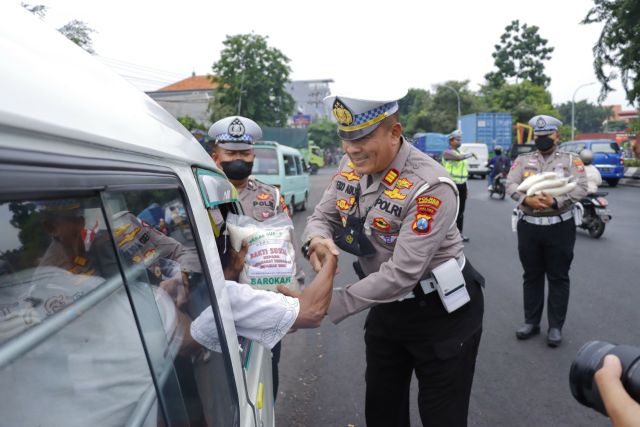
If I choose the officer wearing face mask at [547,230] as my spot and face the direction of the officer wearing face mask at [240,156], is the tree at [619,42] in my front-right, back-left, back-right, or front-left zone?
back-right

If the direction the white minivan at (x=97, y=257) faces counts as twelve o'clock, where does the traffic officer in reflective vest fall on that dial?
The traffic officer in reflective vest is roughly at 12 o'clock from the white minivan.

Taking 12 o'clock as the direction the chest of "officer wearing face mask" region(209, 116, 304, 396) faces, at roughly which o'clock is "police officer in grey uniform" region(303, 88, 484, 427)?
The police officer in grey uniform is roughly at 11 o'clock from the officer wearing face mask.

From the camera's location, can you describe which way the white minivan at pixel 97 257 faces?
facing away from the viewer and to the right of the viewer

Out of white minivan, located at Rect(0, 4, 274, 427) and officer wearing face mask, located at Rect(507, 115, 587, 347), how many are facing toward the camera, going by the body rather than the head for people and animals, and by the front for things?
1

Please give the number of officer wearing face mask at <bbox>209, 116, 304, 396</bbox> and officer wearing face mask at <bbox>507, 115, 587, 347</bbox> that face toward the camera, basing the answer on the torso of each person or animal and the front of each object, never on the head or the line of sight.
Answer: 2

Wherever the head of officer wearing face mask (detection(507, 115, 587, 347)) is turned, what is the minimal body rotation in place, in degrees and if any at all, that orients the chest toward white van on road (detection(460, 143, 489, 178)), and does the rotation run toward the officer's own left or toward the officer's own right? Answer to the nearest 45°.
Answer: approximately 180°

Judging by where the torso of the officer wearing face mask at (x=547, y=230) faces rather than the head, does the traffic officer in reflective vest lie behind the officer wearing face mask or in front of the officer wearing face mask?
behind

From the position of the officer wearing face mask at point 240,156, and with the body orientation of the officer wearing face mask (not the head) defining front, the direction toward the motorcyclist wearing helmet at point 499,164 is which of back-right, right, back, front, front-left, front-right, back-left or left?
back-left

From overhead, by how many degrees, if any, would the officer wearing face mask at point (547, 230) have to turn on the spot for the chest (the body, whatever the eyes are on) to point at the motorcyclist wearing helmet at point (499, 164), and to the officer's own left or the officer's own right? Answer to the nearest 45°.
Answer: approximately 180°

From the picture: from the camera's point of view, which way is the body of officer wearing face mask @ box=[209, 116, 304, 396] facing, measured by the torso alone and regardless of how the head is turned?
toward the camera

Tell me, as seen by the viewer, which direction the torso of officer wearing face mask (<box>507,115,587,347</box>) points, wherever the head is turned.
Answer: toward the camera
